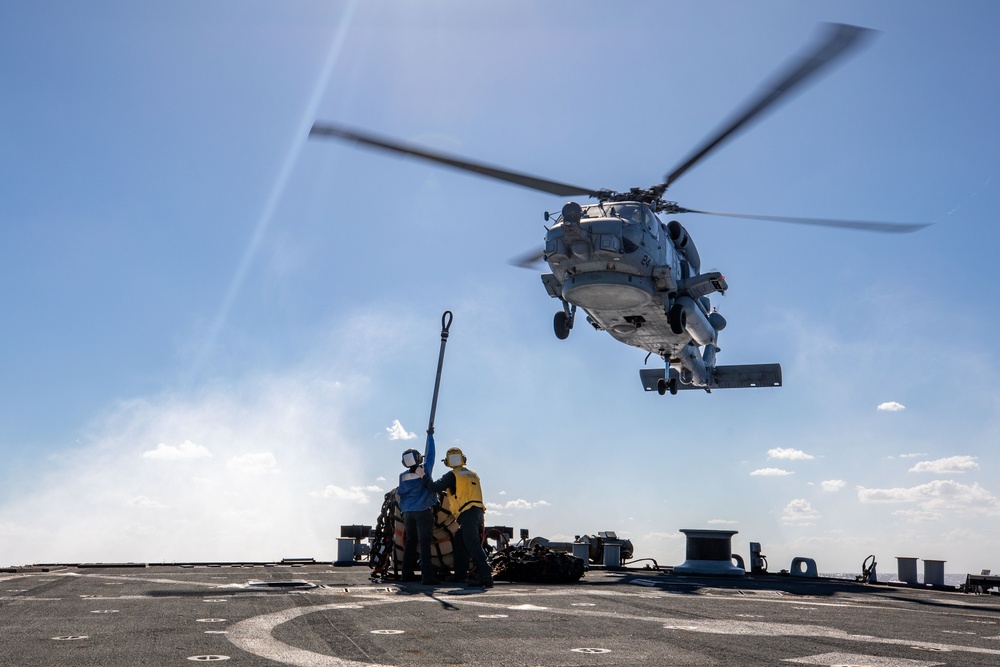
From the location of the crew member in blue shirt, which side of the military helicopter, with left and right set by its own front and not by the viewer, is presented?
front

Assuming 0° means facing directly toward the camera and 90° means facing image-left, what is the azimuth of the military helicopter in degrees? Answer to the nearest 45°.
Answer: approximately 0°
